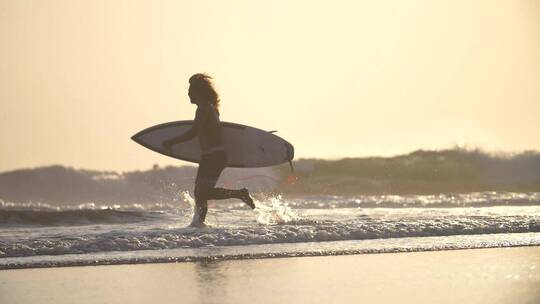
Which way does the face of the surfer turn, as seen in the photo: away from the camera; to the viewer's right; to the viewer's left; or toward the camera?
to the viewer's left

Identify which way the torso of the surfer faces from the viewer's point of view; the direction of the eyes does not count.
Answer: to the viewer's left
